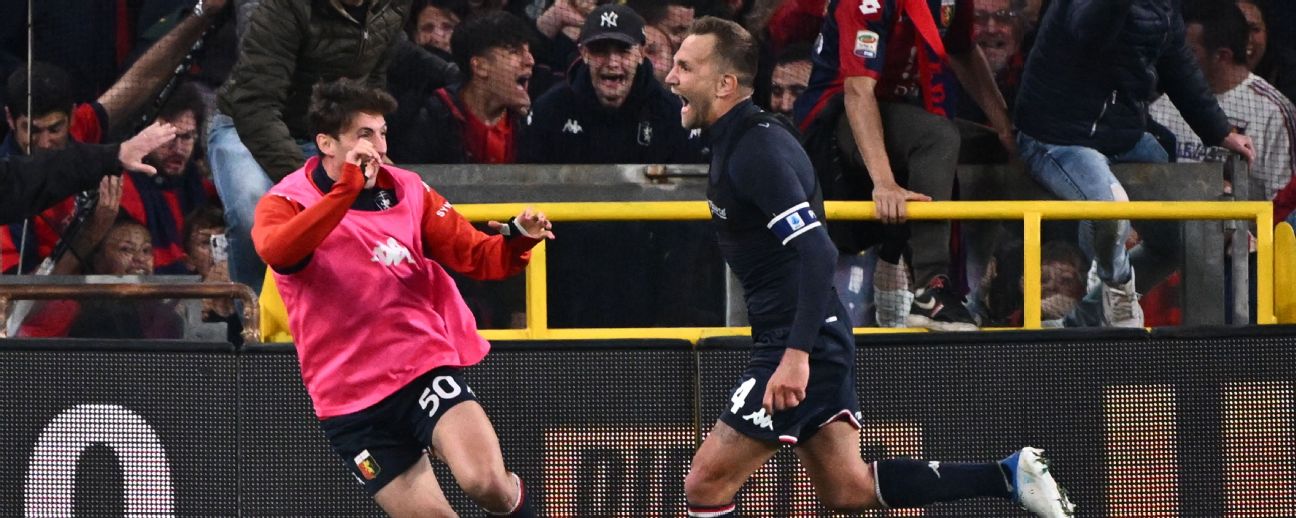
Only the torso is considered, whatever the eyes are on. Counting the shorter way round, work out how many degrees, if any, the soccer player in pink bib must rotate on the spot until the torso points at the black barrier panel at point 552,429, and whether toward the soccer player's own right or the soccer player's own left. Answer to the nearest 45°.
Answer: approximately 90° to the soccer player's own left

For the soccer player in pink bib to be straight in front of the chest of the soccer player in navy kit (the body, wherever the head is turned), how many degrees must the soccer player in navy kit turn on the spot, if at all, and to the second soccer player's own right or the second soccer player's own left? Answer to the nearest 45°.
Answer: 0° — they already face them

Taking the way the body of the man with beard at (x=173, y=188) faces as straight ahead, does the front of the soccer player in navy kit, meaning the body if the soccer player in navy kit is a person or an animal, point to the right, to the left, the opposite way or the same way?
to the right

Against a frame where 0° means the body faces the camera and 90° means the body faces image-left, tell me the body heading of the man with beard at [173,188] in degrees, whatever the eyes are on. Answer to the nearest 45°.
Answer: approximately 0°

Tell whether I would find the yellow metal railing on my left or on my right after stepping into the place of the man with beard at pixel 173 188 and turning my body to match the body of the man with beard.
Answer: on my left

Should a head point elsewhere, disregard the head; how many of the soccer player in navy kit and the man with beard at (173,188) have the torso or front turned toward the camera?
1

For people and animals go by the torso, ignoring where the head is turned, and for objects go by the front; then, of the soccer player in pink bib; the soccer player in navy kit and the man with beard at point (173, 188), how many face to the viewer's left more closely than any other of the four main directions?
1

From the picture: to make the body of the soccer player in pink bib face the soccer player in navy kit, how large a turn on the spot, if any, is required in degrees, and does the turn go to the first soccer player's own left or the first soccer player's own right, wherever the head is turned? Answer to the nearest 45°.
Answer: approximately 45° to the first soccer player's own left

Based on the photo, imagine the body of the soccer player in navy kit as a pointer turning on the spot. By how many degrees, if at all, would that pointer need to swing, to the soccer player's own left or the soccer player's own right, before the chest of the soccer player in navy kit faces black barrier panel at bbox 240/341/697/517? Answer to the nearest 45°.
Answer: approximately 45° to the soccer player's own right

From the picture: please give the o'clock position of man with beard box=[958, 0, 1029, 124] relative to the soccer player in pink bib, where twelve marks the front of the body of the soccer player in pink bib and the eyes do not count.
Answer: The man with beard is roughly at 9 o'clock from the soccer player in pink bib.

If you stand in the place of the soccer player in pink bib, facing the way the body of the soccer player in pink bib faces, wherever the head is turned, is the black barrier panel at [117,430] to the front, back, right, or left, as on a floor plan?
back

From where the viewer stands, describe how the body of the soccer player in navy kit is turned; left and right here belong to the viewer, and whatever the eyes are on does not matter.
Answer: facing to the left of the viewer

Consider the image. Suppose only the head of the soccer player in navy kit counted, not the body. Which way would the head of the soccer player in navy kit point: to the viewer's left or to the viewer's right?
to the viewer's left
